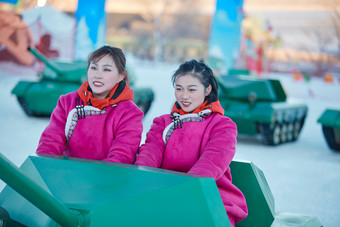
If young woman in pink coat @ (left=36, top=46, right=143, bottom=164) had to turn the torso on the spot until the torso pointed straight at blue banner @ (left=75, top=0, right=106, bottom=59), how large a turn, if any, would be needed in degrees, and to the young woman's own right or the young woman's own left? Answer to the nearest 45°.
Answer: approximately 135° to the young woman's own right

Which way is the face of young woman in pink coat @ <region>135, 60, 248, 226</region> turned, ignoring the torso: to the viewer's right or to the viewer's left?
to the viewer's left

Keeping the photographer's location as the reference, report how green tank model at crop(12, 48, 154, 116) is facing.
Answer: facing the viewer and to the left of the viewer

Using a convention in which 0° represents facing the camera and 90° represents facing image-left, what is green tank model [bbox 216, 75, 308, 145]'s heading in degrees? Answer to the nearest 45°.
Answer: approximately 45°

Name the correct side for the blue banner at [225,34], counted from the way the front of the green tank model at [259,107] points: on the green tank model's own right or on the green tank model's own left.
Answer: on the green tank model's own right

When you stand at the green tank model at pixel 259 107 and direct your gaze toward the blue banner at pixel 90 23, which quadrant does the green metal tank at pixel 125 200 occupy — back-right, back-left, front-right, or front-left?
back-left

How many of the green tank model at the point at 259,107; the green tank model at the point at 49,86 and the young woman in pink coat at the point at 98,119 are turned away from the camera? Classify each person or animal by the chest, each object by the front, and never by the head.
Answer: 0

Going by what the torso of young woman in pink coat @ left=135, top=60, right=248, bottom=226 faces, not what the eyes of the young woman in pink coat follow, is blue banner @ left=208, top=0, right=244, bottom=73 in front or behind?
behind

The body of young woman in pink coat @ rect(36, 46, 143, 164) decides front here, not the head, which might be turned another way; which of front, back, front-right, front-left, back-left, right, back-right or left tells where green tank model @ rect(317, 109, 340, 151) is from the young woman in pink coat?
back
